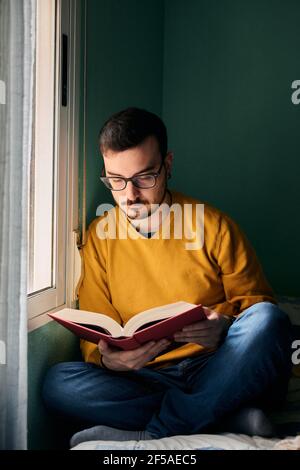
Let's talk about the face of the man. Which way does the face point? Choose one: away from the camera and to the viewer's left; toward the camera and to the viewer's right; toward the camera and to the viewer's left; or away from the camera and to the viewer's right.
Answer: toward the camera and to the viewer's left

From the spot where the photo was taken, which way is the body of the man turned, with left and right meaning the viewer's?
facing the viewer and to the left of the viewer
